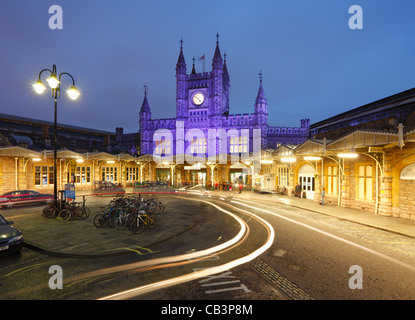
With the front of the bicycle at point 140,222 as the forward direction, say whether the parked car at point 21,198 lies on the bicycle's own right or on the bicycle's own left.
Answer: on the bicycle's own right

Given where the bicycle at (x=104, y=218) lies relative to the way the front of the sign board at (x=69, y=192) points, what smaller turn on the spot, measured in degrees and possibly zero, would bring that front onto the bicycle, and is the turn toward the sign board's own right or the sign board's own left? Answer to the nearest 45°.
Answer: approximately 45° to the sign board's own left

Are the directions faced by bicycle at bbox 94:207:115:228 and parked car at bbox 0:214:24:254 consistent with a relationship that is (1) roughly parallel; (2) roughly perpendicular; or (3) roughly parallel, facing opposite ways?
roughly perpendicular

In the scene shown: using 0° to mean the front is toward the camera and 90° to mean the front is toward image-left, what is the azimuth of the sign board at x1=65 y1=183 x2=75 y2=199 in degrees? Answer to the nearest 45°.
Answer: approximately 0°

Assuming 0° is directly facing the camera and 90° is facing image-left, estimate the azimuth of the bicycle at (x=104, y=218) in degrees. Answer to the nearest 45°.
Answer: approximately 45°
